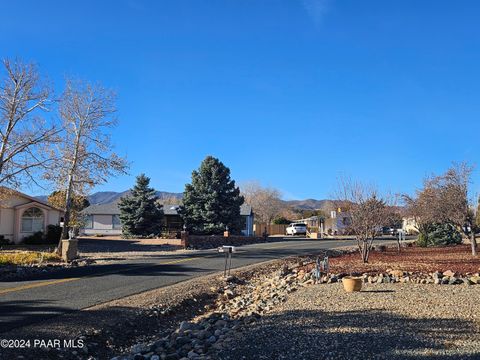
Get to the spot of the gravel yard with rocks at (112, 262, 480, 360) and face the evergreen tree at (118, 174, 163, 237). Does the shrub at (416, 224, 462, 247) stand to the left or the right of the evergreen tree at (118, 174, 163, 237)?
right

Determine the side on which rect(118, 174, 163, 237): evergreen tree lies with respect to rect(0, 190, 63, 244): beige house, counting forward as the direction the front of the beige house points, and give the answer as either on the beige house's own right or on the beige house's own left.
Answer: on the beige house's own left

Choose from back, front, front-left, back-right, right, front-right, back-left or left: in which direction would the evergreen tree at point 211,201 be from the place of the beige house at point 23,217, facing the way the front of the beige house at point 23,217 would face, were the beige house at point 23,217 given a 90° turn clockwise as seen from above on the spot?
back

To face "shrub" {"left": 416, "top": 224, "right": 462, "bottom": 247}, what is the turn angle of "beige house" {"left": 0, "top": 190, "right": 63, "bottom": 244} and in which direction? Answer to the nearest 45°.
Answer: approximately 45° to its left

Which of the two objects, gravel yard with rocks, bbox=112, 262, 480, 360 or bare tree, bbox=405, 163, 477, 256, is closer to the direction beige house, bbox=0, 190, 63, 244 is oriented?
the gravel yard with rocks

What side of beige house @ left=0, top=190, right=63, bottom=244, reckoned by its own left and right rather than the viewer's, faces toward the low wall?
left

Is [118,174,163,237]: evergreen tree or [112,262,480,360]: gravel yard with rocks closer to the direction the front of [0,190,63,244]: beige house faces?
the gravel yard with rocks

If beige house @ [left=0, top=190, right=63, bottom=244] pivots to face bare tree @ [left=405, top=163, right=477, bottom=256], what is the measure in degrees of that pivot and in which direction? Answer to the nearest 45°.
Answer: approximately 45° to its left

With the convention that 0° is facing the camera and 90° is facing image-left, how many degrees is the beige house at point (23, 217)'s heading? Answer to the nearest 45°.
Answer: approximately 0°
